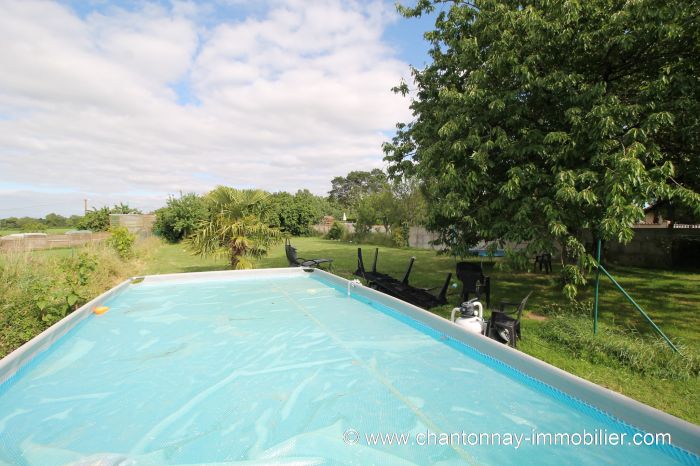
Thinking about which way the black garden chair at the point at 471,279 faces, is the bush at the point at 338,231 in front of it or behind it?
behind

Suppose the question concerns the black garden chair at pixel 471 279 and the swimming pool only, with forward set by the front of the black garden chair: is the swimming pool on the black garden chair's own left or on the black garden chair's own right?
on the black garden chair's own right

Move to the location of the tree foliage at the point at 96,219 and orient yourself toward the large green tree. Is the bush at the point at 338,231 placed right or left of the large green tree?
left

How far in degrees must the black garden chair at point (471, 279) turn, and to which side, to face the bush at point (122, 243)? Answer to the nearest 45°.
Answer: approximately 135° to its right

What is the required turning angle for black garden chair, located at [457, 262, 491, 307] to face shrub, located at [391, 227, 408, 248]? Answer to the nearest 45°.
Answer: approximately 135° to its left

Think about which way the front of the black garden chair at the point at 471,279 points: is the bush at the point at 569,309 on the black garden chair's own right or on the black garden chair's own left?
on the black garden chair's own left
